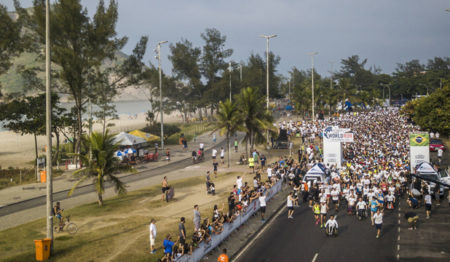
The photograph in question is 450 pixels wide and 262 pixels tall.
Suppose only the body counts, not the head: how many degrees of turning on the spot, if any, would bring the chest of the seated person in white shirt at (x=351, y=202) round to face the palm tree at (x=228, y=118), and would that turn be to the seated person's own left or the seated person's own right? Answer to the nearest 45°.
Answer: approximately 135° to the seated person's own right

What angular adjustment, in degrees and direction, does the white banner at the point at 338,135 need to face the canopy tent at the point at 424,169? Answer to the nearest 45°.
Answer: approximately 45° to its left

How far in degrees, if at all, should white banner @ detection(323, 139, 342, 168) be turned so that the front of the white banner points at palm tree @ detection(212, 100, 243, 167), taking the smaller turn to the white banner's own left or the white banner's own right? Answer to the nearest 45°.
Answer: approximately 90° to the white banner's own right

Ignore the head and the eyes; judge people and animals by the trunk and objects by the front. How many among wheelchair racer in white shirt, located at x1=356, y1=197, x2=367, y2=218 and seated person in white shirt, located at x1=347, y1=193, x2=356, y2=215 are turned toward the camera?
2

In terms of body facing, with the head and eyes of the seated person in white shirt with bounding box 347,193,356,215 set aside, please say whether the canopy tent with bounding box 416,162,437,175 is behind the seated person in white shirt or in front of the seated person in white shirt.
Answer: behind

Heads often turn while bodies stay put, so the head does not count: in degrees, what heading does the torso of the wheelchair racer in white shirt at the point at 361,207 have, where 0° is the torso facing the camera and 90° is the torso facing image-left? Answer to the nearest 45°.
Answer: approximately 0°

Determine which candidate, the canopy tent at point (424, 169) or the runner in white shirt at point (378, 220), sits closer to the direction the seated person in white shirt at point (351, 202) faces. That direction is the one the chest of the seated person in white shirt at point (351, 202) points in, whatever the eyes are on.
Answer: the runner in white shirt

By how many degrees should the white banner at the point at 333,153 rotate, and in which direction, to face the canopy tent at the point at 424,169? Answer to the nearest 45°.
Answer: approximately 45° to its left
